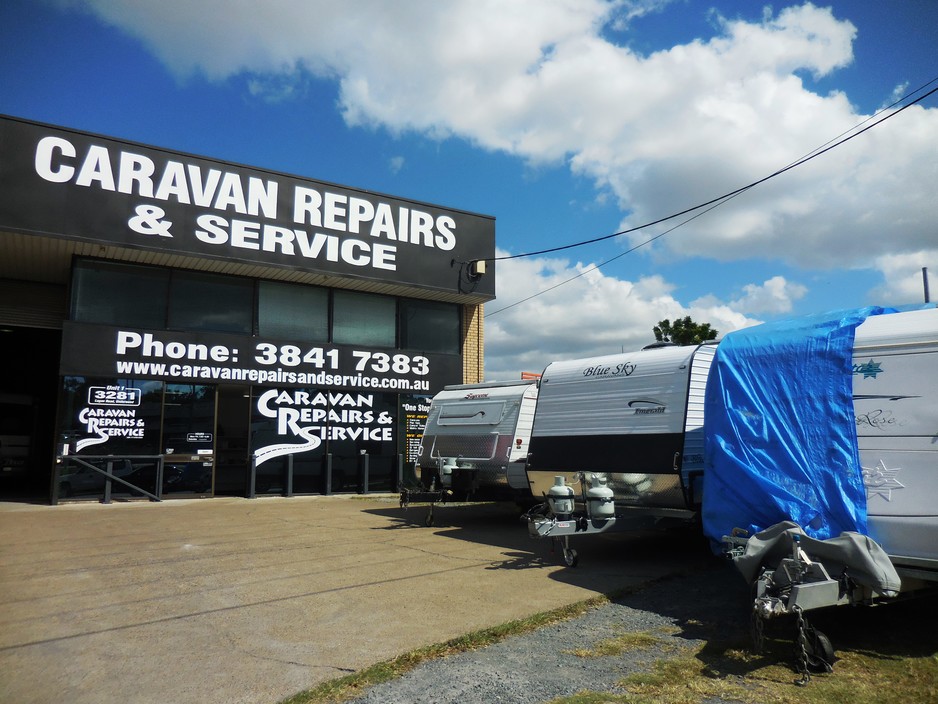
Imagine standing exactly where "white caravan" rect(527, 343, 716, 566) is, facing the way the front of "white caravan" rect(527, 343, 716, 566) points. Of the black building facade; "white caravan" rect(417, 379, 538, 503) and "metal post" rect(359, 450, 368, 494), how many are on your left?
0

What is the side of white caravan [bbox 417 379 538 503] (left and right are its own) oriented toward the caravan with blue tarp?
left

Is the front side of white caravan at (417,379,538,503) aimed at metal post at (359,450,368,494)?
no

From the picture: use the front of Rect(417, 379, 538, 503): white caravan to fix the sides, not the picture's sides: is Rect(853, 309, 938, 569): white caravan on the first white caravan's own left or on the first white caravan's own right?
on the first white caravan's own left

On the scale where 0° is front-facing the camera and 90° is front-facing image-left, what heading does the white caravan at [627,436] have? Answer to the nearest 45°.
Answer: approximately 45°

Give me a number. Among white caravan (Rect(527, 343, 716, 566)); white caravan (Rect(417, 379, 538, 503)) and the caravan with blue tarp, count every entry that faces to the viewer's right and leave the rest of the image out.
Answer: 0

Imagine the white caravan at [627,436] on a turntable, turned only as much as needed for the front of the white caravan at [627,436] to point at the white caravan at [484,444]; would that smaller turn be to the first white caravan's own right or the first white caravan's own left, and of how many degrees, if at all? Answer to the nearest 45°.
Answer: approximately 90° to the first white caravan's own right

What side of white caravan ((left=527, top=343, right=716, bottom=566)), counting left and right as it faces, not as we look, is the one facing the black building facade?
right

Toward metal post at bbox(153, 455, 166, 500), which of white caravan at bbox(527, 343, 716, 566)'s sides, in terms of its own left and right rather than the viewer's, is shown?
right

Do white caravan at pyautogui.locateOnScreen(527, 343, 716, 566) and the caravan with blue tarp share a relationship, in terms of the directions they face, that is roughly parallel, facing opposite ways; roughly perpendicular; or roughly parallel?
roughly parallel

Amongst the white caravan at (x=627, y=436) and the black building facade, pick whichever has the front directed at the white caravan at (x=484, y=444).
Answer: the black building facade

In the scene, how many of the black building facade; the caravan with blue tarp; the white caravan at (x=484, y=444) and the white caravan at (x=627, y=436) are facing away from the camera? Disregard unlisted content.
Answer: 0

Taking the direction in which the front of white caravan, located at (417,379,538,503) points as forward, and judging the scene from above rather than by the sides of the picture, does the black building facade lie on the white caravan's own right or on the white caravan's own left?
on the white caravan's own right

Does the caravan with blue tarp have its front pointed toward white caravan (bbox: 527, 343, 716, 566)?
no

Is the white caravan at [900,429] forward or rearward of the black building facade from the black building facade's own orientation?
forward

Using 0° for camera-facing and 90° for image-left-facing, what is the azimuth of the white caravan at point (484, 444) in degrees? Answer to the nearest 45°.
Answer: approximately 45°

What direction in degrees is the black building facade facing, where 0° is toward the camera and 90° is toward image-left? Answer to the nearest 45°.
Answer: approximately 315°

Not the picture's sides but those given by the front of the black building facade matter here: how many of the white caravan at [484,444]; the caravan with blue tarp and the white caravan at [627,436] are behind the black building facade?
0

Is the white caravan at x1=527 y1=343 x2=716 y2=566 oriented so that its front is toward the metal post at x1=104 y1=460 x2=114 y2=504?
no

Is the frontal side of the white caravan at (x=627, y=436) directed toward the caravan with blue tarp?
no
